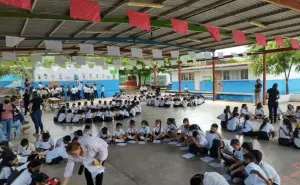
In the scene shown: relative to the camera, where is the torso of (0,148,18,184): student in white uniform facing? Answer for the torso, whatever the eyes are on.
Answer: to the viewer's right

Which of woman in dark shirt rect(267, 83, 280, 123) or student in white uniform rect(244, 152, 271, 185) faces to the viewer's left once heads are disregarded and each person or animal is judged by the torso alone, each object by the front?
the student in white uniform

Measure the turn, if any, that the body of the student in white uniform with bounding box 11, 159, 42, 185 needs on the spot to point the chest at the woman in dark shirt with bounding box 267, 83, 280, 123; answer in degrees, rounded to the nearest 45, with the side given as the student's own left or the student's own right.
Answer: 0° — they already face them
